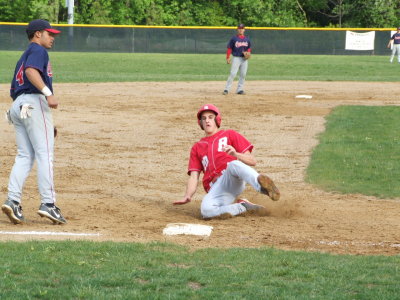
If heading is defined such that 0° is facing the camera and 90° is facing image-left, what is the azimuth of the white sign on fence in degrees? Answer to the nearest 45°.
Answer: approximately 0°

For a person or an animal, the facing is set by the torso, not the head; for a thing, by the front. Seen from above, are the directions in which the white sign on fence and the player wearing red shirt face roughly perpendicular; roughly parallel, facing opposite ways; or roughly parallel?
roughly parallel

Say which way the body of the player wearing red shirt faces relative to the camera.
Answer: toward the camera

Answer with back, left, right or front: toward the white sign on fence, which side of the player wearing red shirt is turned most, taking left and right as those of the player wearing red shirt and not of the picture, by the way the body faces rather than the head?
back

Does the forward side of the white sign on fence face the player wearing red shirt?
yes

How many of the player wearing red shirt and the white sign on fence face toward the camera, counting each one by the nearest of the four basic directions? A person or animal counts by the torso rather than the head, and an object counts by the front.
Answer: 2

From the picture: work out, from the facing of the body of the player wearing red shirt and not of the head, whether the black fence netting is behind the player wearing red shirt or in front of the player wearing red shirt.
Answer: behind
